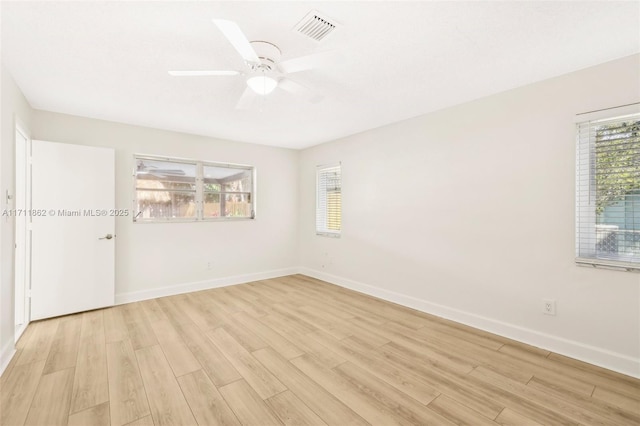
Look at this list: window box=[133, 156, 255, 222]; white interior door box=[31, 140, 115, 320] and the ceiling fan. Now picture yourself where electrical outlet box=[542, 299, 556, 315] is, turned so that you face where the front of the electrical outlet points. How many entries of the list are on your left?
0

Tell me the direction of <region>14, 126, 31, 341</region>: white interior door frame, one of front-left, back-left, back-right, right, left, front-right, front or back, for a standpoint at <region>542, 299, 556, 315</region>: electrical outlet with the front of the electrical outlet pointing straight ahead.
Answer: front-right

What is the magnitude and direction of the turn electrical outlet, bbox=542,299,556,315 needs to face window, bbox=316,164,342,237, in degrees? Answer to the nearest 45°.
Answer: approximately 90° to its right

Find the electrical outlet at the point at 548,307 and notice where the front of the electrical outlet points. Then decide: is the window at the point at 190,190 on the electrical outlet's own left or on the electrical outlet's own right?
on the electrical outlet's own right

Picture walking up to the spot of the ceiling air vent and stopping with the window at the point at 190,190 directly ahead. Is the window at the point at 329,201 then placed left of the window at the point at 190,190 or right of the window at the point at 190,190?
right

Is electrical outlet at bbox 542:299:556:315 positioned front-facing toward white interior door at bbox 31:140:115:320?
no

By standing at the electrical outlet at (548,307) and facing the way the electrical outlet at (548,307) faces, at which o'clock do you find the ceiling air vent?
The ceiling air vent is roughly at 1 o'clock from the electrical outlet.

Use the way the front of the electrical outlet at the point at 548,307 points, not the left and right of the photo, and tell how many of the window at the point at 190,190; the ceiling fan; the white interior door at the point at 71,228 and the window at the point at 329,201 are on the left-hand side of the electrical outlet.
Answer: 0

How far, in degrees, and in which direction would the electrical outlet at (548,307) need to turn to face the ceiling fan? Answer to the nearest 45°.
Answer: approximately 45° to its right
